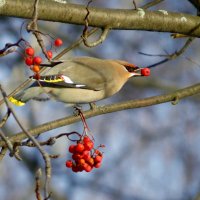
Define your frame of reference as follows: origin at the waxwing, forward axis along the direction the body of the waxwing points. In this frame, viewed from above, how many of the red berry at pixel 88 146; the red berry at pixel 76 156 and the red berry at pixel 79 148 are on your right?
3

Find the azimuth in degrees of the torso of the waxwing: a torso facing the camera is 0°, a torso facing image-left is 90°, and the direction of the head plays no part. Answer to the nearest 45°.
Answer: approximately 270°

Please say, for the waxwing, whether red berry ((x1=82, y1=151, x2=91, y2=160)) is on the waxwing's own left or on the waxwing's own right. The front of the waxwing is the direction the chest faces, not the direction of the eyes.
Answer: on the waxwing's own right
